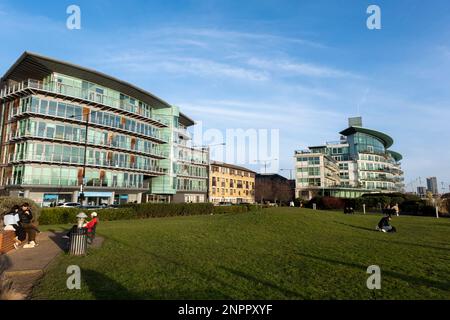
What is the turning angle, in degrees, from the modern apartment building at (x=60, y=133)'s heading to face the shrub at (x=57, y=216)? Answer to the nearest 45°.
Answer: approximately 45° to its right

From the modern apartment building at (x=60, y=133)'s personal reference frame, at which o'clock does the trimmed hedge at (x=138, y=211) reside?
The trimmed hedge is roughly at 12 o'clock from the modern apartment building.

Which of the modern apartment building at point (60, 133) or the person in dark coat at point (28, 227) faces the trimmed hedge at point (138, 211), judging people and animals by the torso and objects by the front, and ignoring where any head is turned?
the modern apartment building

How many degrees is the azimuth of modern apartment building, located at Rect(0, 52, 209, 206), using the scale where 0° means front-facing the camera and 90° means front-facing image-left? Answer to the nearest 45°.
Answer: approximately 315°

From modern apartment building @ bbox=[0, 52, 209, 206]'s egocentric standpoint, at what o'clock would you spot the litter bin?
The litter bin is roughly at 1 o'clock from the modern apartment building.

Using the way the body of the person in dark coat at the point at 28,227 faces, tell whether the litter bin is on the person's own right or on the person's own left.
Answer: on the person's own left

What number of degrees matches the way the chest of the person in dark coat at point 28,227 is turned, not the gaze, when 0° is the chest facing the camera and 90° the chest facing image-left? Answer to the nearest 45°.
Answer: approximately 315°
